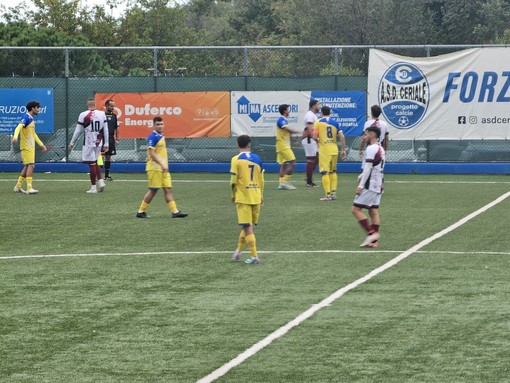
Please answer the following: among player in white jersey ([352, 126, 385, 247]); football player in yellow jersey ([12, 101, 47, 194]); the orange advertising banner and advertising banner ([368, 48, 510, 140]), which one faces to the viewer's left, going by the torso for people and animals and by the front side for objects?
the player in white jersey

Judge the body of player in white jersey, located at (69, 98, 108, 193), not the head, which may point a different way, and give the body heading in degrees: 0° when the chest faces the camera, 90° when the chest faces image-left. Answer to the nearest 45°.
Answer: approximately 180°

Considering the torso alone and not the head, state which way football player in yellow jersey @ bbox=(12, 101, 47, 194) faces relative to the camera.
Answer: to the viewer's right

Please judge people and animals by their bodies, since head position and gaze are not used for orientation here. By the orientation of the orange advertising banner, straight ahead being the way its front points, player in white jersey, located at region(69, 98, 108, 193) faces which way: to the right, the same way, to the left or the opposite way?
the opposite way

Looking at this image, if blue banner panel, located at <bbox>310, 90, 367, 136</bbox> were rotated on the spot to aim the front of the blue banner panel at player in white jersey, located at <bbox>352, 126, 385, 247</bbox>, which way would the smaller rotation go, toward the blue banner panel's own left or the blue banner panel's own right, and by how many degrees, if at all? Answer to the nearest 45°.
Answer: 0° — it already faces them

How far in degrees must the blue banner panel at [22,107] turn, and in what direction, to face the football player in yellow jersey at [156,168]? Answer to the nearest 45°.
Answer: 0° — it already faces them
